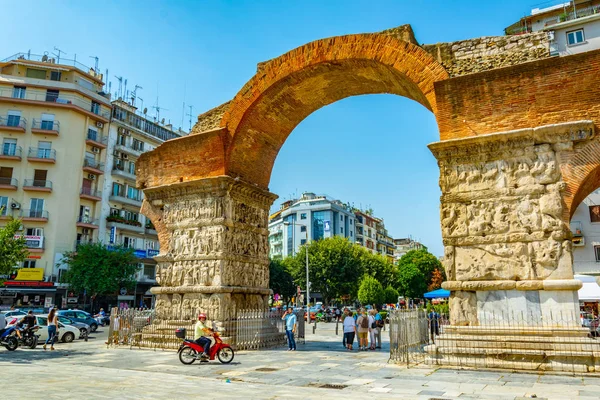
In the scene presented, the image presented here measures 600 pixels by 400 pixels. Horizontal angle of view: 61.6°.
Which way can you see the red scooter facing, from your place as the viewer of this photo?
facing to the right of the viewer

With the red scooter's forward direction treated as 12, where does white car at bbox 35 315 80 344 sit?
The white car is roughly at 8 o'clock from the red scooter.

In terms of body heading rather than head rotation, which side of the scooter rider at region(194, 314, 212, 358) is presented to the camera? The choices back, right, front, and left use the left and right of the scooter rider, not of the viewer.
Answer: right

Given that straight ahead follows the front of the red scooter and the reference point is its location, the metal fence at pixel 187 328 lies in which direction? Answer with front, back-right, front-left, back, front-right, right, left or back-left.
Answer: left

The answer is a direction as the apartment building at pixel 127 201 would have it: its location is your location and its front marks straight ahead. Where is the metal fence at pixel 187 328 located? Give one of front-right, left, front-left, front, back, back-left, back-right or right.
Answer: front-right

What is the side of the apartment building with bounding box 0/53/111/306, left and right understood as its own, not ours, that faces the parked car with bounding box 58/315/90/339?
front

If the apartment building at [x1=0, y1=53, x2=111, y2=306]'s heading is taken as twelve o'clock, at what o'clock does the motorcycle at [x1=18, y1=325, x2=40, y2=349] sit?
The motorcycle is roughly at 12 o'clock from the apartment building.

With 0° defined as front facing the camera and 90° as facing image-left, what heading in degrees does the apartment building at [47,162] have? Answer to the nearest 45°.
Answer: approximately 0°

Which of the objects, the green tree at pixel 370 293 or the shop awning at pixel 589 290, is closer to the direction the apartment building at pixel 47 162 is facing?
the shop awning

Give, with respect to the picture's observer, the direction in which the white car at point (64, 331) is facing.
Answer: facing to the right of the viewer

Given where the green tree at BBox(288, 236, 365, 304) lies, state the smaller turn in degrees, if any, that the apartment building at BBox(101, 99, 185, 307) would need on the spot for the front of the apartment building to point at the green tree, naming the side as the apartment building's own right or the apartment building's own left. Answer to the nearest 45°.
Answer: approximately 45° to the apartment building's own left

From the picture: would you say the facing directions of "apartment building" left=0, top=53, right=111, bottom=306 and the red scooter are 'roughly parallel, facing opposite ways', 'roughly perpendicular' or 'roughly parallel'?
roughly perpendicular

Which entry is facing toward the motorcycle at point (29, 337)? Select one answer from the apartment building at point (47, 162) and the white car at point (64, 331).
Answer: the apartment building

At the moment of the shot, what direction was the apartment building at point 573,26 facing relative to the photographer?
facing the viewer and to the left of the viewer

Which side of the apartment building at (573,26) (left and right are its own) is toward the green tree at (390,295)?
right

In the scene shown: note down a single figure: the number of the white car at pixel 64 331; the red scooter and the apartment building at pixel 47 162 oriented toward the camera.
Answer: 1

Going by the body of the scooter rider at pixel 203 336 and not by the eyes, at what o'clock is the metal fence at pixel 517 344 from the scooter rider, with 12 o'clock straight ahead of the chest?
The metal fence is roughly at 1 o'clock from the scooter rider.
